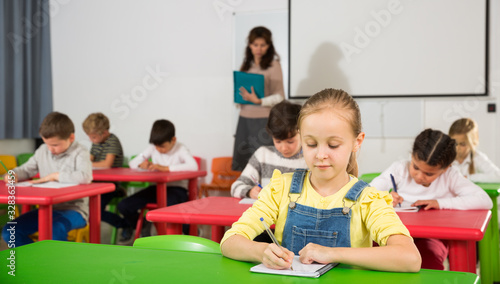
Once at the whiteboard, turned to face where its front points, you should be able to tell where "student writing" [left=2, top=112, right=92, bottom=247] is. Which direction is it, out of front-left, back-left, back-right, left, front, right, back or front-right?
front-right

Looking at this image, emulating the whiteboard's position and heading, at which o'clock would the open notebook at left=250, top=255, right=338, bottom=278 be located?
The open notebook is roughly at 12 o'clock from the whiteboard.

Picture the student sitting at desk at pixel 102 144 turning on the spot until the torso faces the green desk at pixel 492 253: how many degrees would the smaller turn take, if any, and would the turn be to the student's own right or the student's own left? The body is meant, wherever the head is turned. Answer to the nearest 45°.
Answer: approximately 90° to the student's own left

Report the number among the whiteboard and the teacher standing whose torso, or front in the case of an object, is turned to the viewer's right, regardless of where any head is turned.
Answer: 0

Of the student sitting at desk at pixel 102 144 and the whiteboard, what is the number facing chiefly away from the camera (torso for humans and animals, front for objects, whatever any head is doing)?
0

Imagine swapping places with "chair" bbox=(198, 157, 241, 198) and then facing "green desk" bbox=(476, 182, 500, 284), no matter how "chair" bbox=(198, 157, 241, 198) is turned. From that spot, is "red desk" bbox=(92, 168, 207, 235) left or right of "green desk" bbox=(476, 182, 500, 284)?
right

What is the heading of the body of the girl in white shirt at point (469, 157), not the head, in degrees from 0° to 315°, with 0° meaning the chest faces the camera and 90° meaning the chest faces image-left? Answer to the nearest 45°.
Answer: approximately 45°
